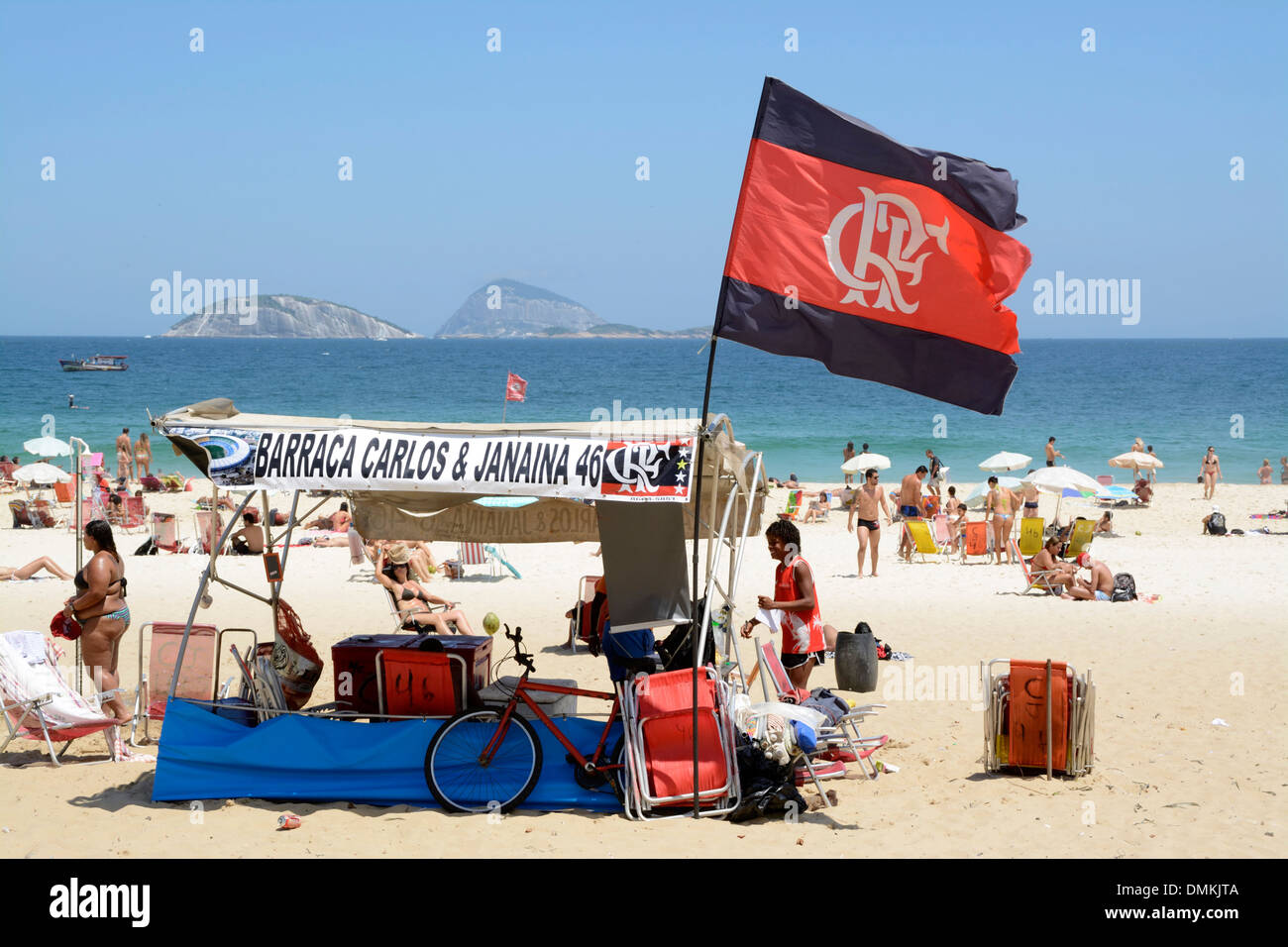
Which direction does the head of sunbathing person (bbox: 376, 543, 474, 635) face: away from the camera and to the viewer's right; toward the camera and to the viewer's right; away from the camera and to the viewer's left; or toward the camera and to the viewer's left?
toward the camera and to the viewer's right

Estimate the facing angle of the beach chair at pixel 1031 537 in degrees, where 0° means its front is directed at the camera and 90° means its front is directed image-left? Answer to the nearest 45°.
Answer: approximately 180°

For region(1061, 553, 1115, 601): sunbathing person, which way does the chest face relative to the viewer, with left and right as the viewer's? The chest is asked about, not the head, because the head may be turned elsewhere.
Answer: facing to the left of the viewer

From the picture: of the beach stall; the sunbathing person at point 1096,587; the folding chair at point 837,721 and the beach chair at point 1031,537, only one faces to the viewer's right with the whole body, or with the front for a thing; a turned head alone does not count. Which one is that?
the folding chair

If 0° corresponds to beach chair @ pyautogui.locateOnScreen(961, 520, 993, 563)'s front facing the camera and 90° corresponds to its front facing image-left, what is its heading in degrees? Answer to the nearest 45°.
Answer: approximately 180°

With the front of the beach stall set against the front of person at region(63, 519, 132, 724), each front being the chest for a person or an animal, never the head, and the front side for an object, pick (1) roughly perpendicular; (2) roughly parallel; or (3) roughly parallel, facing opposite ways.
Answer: roughly perpendicular

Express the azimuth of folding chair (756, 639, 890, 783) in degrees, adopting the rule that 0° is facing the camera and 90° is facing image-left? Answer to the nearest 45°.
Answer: approximately 270°

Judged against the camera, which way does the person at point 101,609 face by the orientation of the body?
to the viewer's left

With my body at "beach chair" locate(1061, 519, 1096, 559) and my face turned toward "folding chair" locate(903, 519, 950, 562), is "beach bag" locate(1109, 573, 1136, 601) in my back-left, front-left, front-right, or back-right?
back-left

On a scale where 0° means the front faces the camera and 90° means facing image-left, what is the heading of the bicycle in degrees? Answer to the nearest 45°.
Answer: approximately 90°
